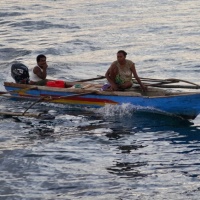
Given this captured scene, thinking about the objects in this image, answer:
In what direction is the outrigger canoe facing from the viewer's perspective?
to the viewer's right
